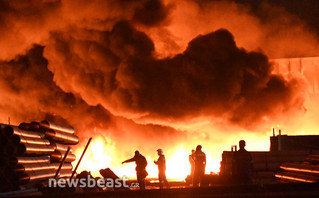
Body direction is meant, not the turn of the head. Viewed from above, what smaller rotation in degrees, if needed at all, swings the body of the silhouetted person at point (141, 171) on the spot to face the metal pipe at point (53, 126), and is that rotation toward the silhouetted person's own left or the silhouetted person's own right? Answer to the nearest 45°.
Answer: approximately 45° to the silhouetted person's own right

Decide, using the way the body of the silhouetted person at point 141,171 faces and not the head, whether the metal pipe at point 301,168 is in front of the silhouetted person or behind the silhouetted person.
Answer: behind

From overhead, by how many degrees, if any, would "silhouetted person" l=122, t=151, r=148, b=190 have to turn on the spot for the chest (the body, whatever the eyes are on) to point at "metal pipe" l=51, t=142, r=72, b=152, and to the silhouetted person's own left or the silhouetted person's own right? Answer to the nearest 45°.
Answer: approximately 45° to the silhouetted person's own right

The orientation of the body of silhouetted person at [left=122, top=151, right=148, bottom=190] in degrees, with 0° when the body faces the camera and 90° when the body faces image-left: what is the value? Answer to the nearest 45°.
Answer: approximately 90°

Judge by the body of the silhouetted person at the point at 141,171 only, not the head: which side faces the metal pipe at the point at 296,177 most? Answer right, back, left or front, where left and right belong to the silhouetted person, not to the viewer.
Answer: back

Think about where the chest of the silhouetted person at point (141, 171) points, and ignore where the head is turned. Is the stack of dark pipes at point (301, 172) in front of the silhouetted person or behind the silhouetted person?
behind

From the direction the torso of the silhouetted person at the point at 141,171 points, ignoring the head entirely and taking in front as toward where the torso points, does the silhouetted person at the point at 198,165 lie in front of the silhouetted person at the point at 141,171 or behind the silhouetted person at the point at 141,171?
behind

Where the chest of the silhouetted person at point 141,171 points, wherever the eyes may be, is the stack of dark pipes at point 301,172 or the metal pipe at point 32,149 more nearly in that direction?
the metal pipe
